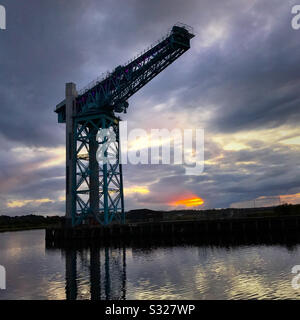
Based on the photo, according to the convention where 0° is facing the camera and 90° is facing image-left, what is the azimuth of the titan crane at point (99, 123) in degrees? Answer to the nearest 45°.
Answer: approximately 315°
